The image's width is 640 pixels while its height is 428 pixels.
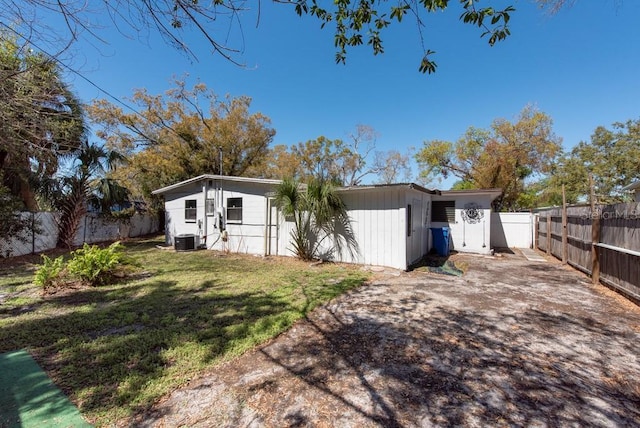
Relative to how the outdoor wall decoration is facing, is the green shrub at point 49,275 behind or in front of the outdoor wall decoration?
in front

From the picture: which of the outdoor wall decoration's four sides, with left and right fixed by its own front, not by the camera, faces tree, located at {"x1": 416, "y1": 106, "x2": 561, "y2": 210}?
back

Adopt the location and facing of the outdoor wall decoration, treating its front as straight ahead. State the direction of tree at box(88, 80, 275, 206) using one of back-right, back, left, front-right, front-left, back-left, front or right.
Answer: right

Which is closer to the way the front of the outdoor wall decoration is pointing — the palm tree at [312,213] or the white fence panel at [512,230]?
the palm tree

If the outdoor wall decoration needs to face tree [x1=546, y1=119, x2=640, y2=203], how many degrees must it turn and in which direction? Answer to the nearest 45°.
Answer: approximately 135° to its left

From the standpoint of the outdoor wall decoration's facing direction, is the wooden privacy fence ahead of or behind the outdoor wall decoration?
ahead

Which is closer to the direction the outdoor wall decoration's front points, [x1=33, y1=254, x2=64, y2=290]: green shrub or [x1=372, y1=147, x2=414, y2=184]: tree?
the green shrub

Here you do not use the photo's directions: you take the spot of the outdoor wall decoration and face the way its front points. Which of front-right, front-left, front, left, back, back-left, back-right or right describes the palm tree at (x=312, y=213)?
front-right

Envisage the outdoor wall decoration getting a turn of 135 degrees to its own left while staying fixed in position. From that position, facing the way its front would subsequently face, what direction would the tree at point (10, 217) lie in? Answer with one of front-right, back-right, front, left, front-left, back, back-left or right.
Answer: back

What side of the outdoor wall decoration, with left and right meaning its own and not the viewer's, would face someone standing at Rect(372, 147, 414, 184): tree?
back

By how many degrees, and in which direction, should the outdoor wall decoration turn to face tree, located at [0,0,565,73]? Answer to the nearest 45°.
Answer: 0° — it already faces it

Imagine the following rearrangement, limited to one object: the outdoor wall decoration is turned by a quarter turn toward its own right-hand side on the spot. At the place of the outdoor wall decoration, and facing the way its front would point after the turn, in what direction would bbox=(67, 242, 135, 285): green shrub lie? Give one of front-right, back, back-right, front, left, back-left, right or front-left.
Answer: front-left

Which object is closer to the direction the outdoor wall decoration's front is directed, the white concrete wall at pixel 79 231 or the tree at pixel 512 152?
the white concrete wall

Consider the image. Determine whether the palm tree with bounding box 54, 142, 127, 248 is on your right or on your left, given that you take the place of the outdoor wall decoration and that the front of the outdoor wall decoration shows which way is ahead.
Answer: on your right

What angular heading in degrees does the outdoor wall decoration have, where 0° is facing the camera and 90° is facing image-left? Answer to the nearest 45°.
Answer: approximately 0°

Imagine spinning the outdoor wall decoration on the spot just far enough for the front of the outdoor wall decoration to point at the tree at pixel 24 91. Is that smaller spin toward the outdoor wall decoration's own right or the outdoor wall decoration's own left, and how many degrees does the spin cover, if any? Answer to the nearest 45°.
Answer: approximately 45° to the outdoor wall decoration's own right
